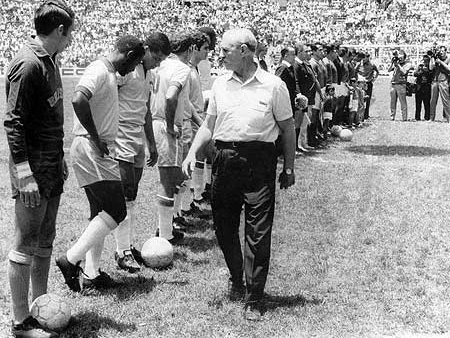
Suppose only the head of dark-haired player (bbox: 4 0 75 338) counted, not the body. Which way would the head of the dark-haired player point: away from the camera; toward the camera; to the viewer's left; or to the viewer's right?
to the viewer's right

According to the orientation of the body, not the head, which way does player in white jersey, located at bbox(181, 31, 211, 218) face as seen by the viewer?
to the viewer's right

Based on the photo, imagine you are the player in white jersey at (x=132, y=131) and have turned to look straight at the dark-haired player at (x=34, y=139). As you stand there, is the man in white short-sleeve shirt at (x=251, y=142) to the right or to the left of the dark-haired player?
left

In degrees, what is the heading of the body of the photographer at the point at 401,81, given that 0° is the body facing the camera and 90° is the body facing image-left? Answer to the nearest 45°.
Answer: approximately 45°

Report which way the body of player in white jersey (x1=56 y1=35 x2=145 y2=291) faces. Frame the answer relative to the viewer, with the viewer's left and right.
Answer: facing to the right of the viewer

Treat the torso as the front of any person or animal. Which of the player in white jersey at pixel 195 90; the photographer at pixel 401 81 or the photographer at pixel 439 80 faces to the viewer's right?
the player in white jersey

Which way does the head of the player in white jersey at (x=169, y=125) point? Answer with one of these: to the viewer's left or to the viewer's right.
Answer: to the viewer's right
